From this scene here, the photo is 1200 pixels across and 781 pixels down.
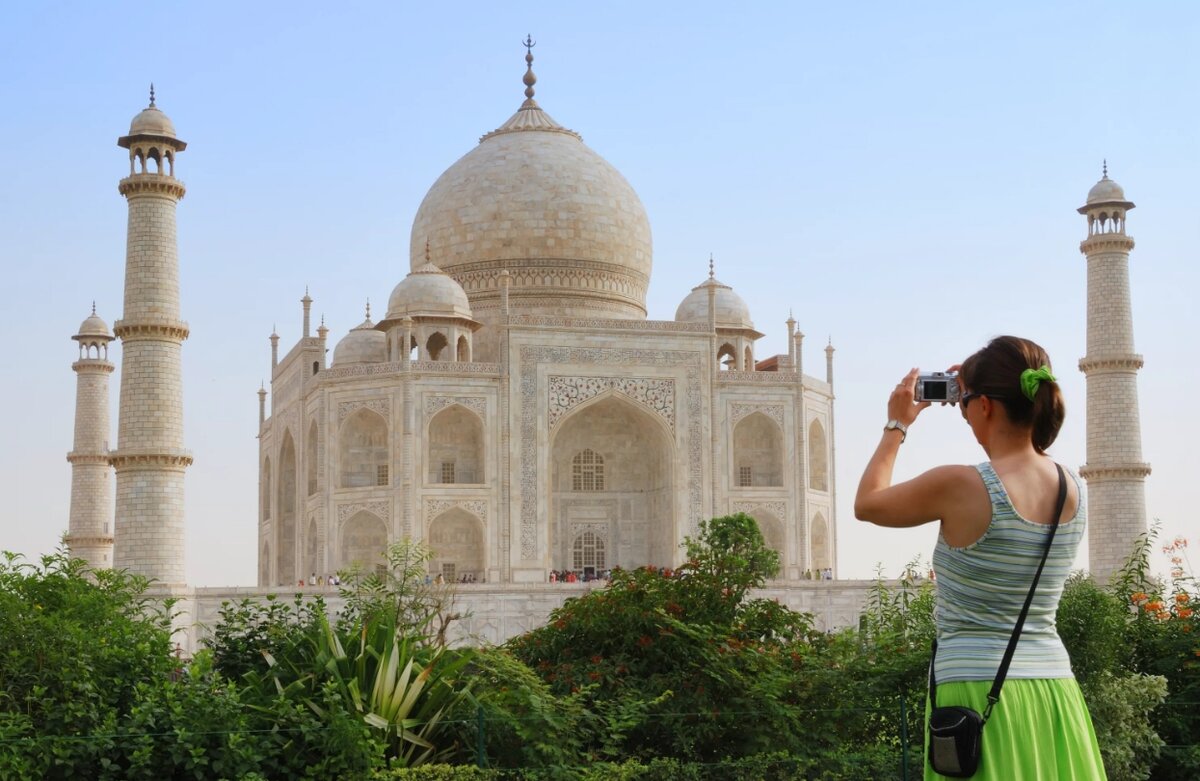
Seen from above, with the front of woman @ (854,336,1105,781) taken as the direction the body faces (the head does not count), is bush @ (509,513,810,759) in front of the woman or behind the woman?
in front

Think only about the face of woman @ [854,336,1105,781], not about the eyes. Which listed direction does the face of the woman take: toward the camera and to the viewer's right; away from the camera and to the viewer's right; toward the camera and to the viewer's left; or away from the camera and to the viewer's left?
away from the camera and to the viewer's left

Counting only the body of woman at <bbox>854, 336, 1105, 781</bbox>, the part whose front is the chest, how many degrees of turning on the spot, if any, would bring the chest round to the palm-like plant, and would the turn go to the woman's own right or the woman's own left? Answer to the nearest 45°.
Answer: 0° — they already face it

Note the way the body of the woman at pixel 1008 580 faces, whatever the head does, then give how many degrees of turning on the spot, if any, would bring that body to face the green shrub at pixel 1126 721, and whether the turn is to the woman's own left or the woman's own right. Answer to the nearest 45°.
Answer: approximately 45° to the woman's own right

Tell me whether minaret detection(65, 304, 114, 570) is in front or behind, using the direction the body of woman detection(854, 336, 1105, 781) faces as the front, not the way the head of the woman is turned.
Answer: in front

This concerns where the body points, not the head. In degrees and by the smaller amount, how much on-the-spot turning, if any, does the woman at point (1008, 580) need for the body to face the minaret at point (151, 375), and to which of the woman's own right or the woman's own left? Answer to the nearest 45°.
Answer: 0° — they already face it

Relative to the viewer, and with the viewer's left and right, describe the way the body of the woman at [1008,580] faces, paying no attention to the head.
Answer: facing away from the viewer and to the left of the viewer
